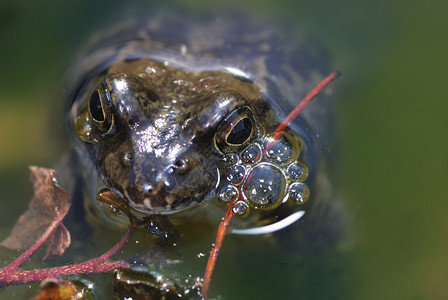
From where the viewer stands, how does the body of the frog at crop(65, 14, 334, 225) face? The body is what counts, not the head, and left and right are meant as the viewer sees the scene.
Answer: facing the viewer and to the left of the viewer

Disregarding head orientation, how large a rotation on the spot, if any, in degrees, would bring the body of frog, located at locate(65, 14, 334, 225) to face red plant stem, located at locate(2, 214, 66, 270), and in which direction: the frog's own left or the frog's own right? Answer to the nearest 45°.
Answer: approximately 45° to the frog's own right
